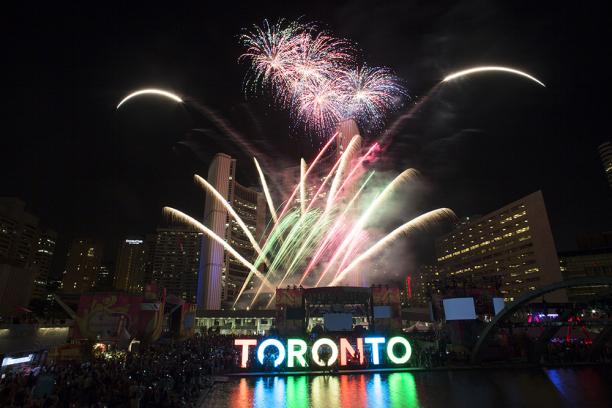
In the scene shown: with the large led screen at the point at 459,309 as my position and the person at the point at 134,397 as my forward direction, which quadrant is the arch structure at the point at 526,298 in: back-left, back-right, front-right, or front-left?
front-left

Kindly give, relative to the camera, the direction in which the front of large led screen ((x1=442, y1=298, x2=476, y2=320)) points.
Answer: facing the viewer

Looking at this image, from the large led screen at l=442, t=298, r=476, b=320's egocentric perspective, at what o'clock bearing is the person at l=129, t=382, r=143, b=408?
The person is roughly at 1 o'clock from the large led screen.

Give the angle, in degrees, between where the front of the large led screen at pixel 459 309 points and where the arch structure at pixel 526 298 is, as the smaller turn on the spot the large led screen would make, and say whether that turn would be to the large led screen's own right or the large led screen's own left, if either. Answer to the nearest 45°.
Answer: approximately 45° to the large led screen's own left
